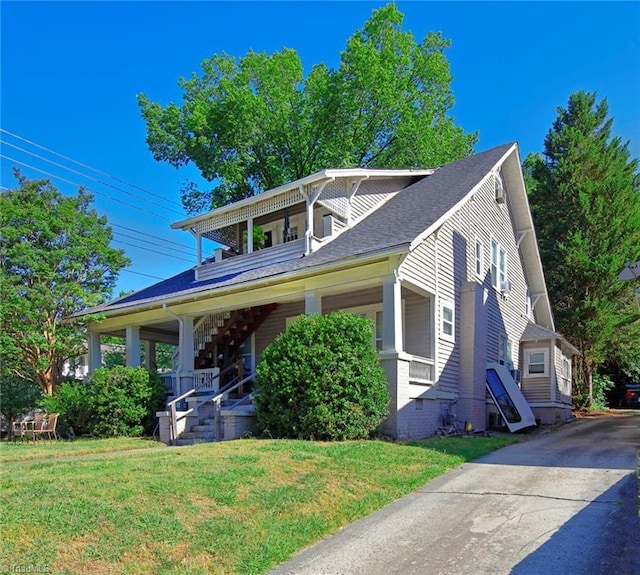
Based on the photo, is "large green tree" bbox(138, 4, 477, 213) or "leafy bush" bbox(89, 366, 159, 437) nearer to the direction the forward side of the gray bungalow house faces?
the leafy bush

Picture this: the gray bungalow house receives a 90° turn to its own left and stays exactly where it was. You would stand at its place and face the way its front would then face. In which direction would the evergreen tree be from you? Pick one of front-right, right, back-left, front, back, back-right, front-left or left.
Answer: left

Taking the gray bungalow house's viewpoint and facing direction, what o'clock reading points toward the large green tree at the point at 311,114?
The large green tree is roughly at 4 o'clock from the gray bungalow house.

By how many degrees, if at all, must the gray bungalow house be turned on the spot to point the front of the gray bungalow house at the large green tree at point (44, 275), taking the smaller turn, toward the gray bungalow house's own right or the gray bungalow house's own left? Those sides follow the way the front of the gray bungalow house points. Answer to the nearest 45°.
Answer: approximately 45° to the gray bungalow house's own right

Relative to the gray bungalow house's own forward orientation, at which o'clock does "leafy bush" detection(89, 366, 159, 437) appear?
The leafy bush is roughly at 1 o'clock from the gray bungalow house.

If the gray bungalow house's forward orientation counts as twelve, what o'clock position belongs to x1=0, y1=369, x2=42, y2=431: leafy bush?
The leafy bush is roughly at 2 o'clock from the gray bungalow house.

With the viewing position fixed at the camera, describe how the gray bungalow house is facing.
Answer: facing the viewer and to the left of the viewer

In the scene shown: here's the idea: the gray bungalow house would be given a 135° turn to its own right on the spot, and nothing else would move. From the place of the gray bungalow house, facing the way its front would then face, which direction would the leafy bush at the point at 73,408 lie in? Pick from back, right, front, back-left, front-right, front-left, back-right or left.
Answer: left
